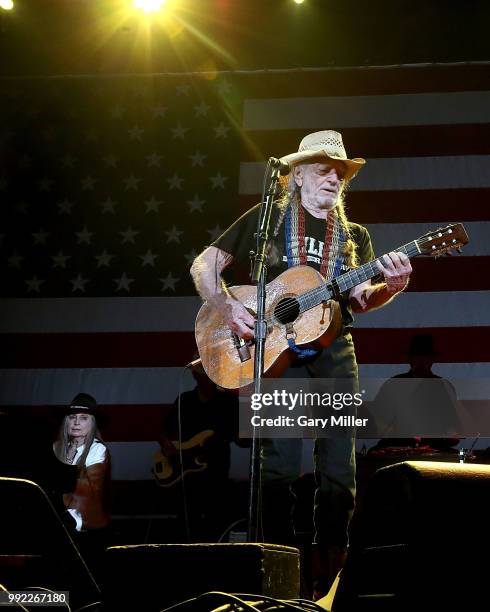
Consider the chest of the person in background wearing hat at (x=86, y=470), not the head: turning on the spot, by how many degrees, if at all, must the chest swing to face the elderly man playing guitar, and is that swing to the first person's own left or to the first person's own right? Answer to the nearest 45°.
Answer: approximately 90° to the first person's own left

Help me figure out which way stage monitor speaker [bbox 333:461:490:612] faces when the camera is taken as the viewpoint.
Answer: facing away from the viewer and to the left of the viewer

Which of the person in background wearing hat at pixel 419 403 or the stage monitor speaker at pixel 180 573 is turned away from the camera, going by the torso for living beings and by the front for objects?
the stage monitor speaker

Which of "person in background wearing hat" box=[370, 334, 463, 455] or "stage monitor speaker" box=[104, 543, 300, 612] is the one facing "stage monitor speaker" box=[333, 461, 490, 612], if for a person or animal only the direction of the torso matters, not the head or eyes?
the person in background wearing hat

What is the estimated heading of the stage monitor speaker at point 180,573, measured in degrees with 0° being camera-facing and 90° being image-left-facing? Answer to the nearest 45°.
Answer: approximately 180°

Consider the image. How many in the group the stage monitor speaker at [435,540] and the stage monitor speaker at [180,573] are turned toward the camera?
0

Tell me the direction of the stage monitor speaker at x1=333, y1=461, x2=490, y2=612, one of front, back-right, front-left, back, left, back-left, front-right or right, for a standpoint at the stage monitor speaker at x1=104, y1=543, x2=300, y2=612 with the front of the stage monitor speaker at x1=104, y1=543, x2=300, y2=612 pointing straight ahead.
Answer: back-right
